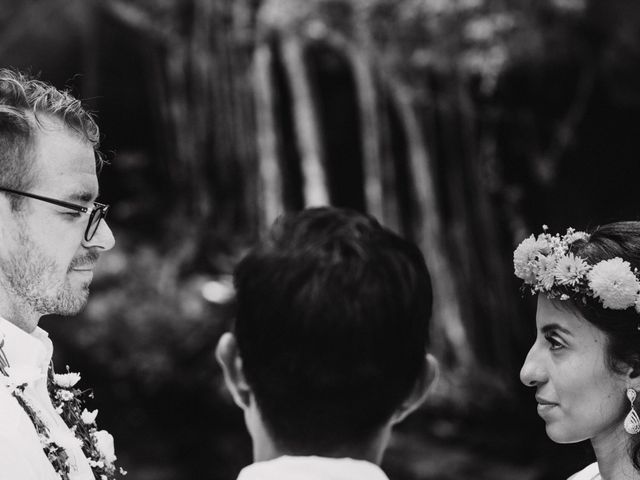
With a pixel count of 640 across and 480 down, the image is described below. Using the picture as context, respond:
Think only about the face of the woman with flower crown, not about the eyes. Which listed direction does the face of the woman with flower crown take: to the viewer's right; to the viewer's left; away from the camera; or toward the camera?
to the viewer's left

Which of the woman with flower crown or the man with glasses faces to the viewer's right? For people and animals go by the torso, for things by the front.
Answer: the man with glasses

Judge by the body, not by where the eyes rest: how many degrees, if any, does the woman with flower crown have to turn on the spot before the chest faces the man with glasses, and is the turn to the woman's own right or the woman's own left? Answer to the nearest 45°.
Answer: approximately 45° to the woman's own left

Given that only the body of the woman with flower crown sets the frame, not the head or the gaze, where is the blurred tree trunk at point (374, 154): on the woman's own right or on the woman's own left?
on the woman's own right

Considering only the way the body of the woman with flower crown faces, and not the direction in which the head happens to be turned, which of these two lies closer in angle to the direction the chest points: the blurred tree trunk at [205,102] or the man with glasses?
the man with glasses

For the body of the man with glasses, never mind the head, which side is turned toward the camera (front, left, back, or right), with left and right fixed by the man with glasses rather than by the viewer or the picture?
right

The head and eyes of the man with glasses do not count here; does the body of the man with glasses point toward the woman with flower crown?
yes

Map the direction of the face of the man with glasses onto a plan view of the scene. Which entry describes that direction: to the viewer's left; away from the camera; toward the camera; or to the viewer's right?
to the viewer's right

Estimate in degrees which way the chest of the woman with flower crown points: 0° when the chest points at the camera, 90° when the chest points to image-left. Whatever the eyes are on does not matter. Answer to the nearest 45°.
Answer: approximately 90°
